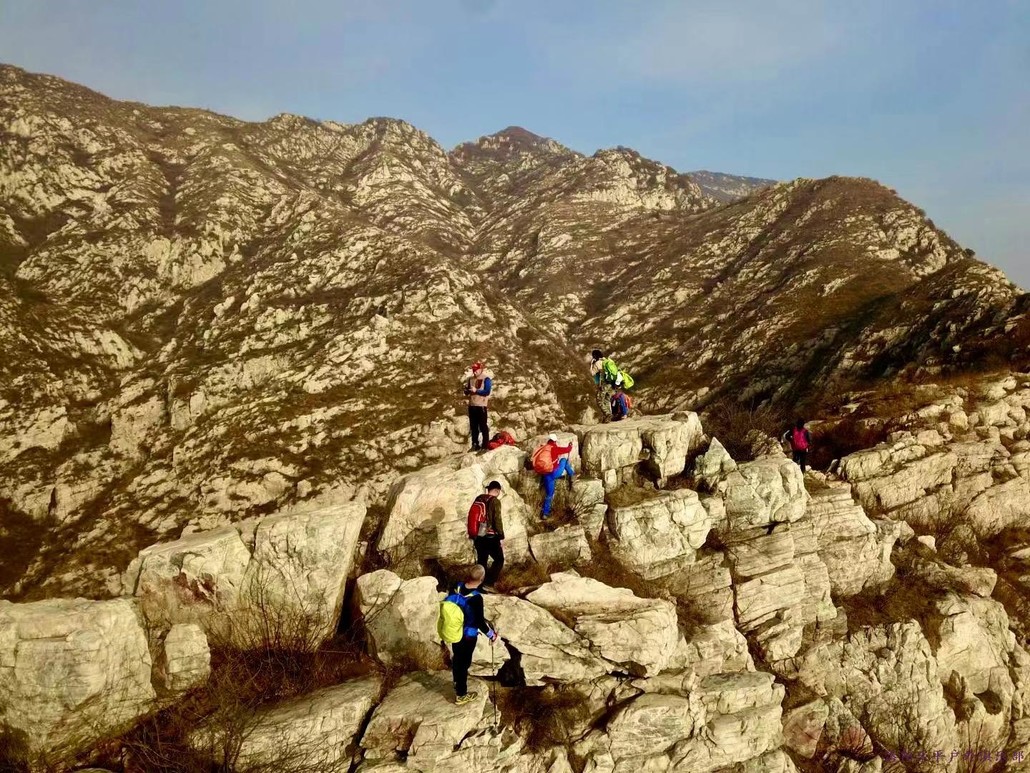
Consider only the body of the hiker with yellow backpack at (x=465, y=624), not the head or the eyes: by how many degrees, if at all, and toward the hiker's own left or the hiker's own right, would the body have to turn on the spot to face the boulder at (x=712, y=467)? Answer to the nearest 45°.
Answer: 0° — they already face it

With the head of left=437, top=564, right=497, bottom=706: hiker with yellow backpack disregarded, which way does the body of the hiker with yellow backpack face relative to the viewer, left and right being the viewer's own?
facing away from the viewer and to the right of the viewer

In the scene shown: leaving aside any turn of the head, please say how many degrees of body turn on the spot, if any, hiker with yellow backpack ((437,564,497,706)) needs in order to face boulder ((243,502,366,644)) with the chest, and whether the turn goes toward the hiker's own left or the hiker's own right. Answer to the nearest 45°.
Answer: approximately 90° to the hiker's own left

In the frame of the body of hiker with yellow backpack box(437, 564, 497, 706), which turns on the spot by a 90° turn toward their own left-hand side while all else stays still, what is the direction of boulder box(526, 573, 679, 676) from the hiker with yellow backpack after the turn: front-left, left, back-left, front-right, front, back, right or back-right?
right

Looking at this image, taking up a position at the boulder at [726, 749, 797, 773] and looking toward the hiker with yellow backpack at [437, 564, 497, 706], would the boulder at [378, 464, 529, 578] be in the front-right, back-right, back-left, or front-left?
front-right

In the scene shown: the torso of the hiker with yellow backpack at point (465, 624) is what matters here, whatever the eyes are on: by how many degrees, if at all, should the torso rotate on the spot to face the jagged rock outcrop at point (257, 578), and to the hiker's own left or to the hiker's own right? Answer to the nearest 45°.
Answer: approximately 90° to the hiker's own left

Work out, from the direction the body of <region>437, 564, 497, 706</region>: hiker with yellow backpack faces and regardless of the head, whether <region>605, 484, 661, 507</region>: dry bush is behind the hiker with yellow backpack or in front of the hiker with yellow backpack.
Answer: in front

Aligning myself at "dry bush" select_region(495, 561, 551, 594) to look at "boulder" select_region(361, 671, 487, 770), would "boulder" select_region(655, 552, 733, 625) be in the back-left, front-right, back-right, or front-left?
back-left
